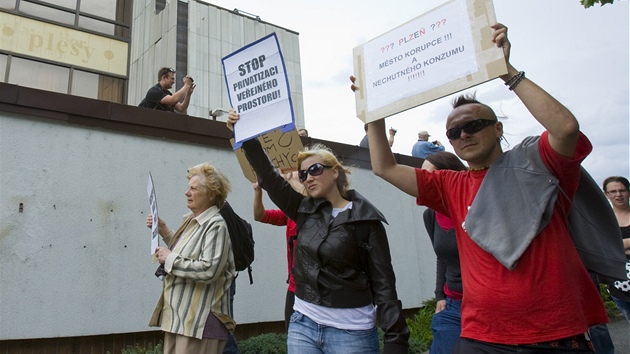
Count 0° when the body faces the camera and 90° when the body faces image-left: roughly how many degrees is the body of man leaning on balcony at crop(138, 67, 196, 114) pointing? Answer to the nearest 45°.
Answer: approximately 270°

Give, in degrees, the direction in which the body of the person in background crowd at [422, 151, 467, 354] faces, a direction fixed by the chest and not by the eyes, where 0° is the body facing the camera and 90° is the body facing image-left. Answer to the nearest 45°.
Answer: approximately 45°

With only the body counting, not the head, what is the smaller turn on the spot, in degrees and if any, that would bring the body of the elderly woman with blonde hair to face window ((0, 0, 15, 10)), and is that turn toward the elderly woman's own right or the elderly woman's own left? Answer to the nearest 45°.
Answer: approximately 45° to the elderly woman's own right

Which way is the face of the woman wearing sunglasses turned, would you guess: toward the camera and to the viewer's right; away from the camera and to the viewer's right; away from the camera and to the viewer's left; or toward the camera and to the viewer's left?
toward the camera and to the viewer's left

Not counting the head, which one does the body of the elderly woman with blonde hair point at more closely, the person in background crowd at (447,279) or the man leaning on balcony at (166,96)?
the man leaning on balcony

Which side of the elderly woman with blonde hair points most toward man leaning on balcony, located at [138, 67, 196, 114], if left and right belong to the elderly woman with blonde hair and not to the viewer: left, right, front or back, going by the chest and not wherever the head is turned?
right

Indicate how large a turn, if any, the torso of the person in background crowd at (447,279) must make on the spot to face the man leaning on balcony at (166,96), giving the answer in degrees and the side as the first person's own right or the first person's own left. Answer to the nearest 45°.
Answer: approximately 90° to the first person's own right

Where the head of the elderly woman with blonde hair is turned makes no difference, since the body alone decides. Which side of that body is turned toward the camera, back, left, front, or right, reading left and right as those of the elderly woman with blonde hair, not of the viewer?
left

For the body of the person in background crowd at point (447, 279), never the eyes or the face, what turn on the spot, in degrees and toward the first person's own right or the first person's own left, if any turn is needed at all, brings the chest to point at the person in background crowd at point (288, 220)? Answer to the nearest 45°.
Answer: approximately 45° to the first person's own right

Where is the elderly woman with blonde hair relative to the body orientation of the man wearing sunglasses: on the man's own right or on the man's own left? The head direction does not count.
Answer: on the man's own right

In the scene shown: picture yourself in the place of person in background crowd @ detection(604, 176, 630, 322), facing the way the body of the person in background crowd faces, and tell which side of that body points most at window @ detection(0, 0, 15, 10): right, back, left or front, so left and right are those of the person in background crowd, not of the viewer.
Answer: right

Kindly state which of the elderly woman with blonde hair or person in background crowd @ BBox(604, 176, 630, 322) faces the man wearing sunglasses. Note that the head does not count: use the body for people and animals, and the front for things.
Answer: the person in background crowd

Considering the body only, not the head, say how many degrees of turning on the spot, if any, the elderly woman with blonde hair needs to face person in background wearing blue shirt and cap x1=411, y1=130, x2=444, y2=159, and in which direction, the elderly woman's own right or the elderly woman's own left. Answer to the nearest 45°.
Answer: approximately 135° to the elderly woman's own right

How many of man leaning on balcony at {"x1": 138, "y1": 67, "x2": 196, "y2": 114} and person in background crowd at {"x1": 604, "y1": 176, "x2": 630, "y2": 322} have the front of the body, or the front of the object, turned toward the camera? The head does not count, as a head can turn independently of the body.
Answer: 1
